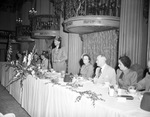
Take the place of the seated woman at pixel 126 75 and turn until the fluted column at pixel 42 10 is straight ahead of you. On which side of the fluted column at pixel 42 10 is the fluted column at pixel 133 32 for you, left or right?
right

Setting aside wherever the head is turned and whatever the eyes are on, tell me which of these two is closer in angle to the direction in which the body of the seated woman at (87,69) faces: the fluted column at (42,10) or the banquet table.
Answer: the banquet table

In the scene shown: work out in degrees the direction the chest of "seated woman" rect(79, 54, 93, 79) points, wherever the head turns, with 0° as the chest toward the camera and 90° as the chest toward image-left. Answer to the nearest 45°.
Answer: approximately 45°

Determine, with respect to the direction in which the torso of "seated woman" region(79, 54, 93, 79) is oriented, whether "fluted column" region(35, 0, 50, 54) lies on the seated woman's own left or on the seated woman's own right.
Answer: on the seated woman's own right

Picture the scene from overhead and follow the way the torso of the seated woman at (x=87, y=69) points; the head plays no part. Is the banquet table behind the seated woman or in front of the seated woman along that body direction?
in front

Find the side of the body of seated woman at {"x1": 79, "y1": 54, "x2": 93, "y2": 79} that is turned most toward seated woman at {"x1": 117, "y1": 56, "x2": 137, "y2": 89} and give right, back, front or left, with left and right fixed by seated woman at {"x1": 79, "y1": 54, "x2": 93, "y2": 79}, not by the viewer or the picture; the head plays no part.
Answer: left
